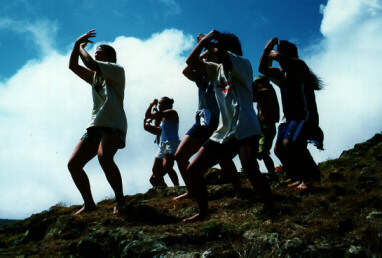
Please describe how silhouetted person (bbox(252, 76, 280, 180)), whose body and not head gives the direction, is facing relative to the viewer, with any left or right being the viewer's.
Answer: facing to the left of the viewer

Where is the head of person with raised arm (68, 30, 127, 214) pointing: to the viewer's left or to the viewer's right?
to the viewer's left

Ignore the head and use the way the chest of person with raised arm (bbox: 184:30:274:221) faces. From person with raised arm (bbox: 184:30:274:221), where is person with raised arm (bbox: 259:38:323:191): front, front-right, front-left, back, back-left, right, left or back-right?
back

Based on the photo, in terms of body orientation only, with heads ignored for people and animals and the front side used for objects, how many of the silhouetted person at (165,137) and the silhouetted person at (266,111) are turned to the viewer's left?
2

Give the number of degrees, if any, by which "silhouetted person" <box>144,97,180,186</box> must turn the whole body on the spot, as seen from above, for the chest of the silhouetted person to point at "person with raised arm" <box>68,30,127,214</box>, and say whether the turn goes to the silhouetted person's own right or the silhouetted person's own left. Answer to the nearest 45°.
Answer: approximately 90° to the silhouetted person's own left

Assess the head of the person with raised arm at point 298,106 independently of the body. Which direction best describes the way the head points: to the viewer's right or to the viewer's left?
to the viewer's left

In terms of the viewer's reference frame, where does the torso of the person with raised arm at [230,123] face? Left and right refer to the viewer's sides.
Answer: facing the viewer and to the left of the viewer

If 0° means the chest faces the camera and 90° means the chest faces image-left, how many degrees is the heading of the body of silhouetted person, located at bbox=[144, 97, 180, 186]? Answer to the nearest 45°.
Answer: approximately 90°

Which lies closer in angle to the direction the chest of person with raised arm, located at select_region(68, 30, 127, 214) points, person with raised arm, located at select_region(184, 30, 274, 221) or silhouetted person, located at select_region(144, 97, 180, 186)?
the person with raised arm
